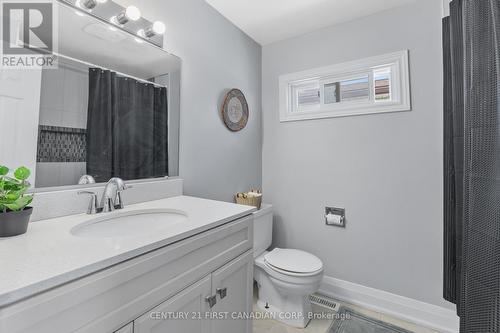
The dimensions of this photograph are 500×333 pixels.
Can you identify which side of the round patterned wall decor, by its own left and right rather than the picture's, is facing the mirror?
right

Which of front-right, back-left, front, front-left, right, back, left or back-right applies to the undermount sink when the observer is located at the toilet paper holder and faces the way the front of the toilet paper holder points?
front-right

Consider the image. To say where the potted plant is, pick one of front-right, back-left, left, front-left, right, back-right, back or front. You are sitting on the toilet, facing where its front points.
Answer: right

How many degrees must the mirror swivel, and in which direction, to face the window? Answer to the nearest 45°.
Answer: approximately 45° to its left

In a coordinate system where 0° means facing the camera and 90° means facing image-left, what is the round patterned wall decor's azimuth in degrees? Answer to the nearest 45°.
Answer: approximately 315°

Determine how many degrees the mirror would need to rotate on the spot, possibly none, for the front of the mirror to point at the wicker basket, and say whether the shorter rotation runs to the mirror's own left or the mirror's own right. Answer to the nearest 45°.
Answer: approximately 45° to the mirror's own left

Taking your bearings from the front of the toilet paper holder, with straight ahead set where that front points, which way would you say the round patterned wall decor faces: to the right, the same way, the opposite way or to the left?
to the left

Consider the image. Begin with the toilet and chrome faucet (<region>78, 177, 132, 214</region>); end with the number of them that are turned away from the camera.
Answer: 0

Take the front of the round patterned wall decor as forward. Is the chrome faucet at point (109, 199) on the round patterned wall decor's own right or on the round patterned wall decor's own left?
on the round patterned wall decor's own right

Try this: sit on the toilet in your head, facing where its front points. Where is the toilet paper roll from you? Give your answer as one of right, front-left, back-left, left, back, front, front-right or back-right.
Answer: left

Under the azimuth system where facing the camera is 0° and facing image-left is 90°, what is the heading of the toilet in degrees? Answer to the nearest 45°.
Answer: approximately 315°

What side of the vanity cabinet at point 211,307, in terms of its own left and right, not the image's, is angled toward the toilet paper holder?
left
